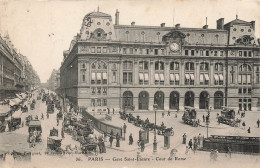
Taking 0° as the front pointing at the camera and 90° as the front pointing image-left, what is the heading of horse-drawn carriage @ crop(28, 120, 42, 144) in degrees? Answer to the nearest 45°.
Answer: approximately 0°

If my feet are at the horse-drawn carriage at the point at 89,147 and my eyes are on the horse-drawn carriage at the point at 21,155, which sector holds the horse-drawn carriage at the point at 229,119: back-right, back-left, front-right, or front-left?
back-right

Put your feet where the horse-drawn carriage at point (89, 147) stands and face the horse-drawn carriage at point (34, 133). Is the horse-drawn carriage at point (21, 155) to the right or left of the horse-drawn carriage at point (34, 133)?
left
